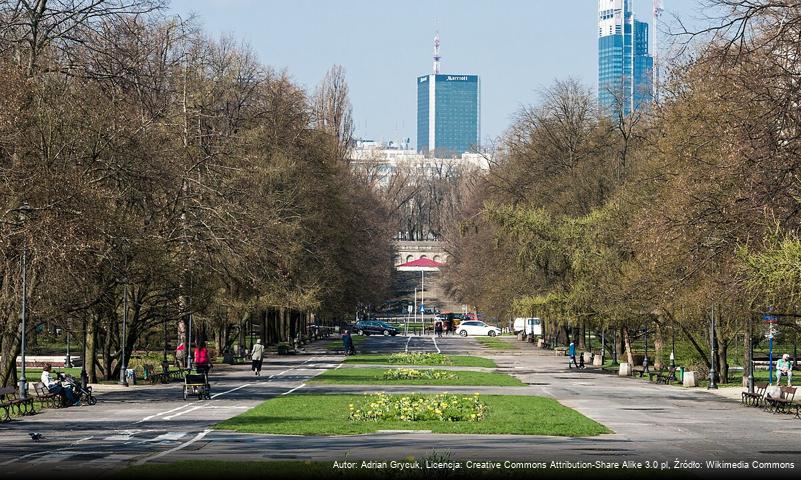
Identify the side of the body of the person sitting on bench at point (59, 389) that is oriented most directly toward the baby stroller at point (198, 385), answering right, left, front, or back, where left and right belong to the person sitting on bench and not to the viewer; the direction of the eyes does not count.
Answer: front

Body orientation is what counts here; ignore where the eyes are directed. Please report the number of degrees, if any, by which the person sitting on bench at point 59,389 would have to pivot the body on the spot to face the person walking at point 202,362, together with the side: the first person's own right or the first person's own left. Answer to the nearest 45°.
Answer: approximately 45° to the first person's own left

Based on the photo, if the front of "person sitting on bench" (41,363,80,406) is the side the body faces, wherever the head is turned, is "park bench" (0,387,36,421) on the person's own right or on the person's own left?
on the person's own right

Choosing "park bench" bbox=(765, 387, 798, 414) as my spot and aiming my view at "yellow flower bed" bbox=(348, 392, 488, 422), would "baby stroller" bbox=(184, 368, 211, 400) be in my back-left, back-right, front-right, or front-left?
front-right

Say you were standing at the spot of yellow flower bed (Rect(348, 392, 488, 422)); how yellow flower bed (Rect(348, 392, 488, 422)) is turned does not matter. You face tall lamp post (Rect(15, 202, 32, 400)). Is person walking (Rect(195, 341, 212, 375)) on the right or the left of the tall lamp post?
right

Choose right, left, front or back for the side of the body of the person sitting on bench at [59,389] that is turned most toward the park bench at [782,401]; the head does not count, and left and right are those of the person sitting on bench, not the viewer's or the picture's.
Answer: front

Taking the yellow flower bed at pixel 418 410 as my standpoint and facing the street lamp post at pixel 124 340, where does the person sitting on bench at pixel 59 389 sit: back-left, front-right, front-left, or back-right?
front-left

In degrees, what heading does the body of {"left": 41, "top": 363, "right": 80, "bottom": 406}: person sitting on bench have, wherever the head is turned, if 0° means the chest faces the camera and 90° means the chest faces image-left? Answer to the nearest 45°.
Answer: approximately 270°
